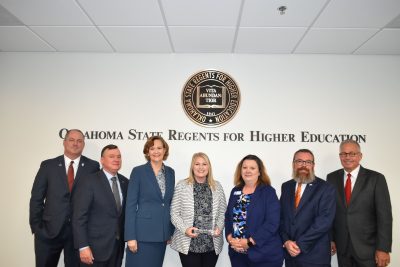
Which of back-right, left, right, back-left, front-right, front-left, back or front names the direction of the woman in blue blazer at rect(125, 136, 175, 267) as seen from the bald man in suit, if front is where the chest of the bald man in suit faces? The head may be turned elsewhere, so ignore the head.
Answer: front-left

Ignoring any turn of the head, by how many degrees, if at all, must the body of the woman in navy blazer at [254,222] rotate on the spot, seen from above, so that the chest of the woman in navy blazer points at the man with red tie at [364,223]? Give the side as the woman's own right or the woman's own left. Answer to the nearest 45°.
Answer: approximately 135° to the woman's own left

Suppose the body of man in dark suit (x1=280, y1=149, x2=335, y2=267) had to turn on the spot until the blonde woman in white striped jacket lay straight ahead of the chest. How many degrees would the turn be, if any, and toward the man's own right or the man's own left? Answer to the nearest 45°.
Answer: approximately 45° to the man's own right

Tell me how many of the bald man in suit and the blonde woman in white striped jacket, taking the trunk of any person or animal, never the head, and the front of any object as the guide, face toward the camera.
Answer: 2

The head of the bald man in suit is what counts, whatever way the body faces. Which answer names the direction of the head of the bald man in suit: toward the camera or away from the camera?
toward the camera

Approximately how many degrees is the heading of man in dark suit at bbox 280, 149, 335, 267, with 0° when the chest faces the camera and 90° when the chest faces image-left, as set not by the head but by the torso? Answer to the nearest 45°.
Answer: approximately 45°

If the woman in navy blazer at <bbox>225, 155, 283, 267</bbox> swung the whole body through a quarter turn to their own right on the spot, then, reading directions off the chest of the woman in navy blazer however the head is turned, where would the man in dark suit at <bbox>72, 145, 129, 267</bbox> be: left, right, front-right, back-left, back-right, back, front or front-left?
front-left

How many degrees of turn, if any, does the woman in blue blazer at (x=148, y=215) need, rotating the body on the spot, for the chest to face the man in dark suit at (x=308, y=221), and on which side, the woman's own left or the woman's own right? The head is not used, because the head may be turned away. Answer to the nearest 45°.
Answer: approximately 45° to the woman's own left

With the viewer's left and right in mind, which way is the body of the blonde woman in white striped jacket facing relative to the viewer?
facing the viewer

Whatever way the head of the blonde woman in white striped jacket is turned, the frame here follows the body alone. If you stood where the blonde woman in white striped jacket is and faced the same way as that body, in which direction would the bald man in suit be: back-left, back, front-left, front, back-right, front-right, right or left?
right

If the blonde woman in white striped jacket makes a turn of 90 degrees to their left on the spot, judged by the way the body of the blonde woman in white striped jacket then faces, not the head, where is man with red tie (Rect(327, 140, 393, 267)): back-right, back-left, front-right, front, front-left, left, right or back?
front

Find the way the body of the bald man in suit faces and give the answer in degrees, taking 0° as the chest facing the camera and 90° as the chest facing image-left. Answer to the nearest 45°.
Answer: approximately 0°
